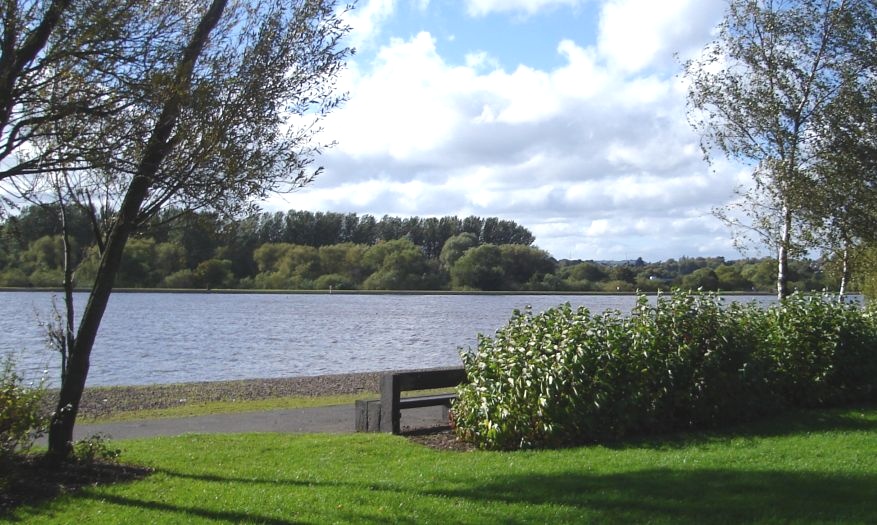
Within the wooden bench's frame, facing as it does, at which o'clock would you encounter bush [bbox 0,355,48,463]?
The bush is roughly at 9 o'clock from the wooden bench.

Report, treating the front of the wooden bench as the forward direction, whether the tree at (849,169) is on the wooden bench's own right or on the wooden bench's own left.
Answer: on the wooden bench's own right

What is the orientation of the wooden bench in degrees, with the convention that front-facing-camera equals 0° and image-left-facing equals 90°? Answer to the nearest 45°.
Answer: approximately 135°
